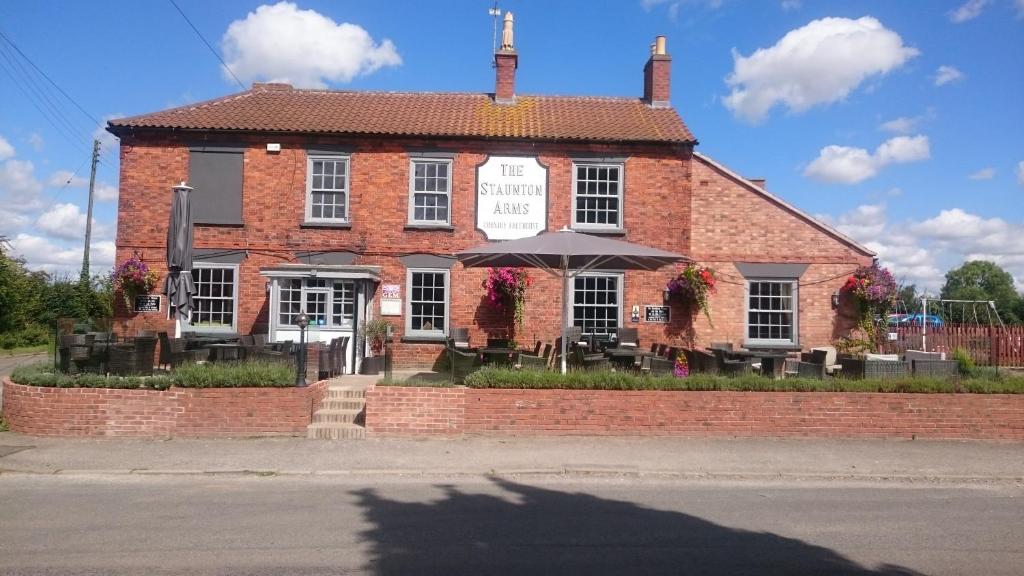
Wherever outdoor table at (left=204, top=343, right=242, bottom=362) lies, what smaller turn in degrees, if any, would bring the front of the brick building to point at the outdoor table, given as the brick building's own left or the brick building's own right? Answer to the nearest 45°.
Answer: approximately 45° to the brick building's own right

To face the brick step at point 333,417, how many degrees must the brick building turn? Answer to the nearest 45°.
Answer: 0° — it already faces it

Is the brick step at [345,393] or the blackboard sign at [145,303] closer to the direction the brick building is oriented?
the brick step

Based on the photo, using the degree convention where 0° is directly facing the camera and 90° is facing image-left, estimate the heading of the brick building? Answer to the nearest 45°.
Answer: approximately 0°

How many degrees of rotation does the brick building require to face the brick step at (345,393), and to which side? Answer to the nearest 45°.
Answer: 0° — it already faces it

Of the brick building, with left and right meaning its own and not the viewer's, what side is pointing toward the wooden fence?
left
